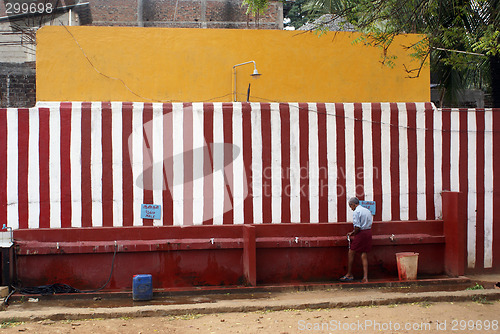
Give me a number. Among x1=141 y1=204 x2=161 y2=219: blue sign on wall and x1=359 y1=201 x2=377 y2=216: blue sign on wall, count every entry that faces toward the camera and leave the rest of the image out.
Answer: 2

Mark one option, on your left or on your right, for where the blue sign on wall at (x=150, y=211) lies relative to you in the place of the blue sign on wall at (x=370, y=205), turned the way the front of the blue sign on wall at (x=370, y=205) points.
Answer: on your right

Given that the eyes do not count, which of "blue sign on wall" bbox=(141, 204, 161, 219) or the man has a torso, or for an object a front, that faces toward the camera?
the blue sign on wall

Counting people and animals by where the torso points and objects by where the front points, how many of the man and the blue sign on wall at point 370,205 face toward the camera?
1

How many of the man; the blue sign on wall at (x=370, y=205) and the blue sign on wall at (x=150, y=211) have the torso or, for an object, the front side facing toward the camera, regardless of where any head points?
2

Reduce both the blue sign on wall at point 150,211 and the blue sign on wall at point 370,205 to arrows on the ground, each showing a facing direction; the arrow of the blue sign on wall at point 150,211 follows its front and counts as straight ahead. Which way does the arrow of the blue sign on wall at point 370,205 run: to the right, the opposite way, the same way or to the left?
the same way

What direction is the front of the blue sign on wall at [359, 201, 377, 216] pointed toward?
toward the camera

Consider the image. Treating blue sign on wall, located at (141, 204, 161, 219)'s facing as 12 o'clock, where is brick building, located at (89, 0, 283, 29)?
The brick building is roughly at 6 o'clock from the blue sign on wall.

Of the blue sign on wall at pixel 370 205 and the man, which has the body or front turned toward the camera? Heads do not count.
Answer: the blue sign on wall

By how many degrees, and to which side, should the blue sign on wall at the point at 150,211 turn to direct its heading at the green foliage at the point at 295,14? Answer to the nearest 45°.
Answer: approximately 180°

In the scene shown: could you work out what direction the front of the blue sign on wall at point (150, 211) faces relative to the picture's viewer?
facing the viewer

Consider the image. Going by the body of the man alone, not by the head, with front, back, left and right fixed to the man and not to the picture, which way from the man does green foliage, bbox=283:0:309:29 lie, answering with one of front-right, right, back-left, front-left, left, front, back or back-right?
front-right

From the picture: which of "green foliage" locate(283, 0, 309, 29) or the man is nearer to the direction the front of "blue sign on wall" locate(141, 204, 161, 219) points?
the man

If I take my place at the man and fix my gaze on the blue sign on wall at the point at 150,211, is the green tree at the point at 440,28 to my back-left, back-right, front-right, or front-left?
back-right

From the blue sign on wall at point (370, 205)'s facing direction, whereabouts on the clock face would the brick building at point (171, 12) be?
The brick building is roughly at 5 o'clock from the blue sign on wall.

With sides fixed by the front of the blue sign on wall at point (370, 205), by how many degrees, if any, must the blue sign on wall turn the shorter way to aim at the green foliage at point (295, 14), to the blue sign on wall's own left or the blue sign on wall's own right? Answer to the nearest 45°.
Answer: approximately 180°
